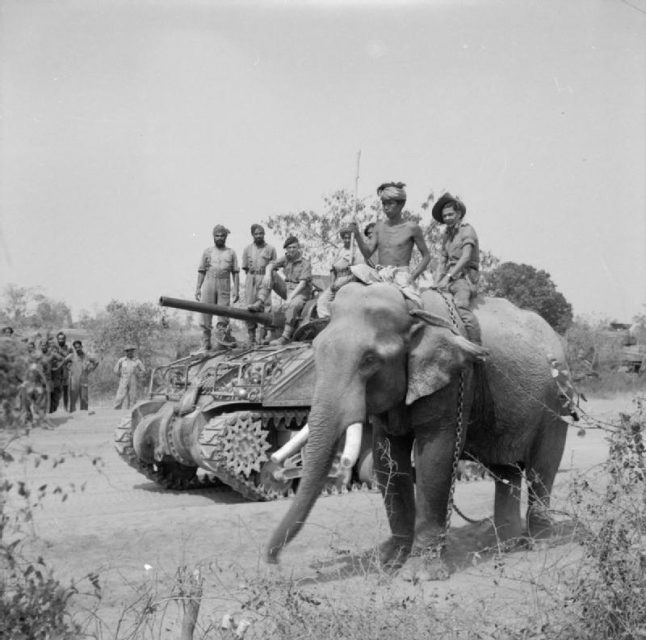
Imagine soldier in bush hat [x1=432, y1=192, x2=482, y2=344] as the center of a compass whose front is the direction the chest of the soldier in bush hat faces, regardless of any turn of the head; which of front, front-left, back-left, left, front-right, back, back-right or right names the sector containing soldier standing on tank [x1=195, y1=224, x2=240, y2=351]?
right

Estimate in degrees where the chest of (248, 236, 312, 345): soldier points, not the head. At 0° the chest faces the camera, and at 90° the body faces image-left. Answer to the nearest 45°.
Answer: approximately 45°

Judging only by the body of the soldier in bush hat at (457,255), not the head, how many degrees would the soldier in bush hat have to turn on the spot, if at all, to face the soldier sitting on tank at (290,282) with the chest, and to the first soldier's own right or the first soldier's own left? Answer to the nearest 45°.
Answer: approximately 90° to the first soldier's own right

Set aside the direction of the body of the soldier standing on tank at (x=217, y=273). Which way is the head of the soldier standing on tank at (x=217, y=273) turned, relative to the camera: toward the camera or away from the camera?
toward the camera

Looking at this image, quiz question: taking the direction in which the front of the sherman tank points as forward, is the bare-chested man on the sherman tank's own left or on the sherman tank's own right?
on the sherman tank's own left

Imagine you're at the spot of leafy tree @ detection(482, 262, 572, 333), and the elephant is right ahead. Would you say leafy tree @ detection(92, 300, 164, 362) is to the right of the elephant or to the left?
right

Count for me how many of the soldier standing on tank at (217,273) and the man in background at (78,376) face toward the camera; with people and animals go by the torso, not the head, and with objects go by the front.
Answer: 2

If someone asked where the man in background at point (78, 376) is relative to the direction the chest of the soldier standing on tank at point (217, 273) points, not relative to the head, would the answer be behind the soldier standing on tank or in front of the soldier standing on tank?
behind

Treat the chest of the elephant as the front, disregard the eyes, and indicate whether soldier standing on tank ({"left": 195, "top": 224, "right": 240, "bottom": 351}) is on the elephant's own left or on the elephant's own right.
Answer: on the elephant's own right

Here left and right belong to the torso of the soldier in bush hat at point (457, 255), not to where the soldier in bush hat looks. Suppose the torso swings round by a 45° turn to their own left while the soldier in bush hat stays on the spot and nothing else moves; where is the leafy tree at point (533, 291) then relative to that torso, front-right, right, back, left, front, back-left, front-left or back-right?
back

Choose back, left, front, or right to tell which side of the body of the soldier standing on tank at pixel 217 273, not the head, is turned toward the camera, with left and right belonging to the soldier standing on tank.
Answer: front

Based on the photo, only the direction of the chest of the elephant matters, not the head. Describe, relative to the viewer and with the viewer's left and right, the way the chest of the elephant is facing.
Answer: facing the viewer and to the left of the viewer

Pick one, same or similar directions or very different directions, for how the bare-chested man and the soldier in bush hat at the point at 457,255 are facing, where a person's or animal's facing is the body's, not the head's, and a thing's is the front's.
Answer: same or similar directions

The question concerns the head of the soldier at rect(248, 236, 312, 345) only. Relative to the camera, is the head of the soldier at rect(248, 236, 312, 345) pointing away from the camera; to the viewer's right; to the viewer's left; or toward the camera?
toward the camera

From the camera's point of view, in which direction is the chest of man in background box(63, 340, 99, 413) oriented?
toward the camera

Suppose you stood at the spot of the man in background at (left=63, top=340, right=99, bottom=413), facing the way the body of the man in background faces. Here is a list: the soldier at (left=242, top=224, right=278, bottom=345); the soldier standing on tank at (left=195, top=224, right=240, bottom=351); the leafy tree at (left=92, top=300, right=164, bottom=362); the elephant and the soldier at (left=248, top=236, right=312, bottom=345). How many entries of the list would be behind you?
1

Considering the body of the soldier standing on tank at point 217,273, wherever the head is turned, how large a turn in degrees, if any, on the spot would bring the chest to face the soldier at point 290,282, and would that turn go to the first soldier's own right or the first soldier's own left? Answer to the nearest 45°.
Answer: approximately 45° to the first soldier's own left
